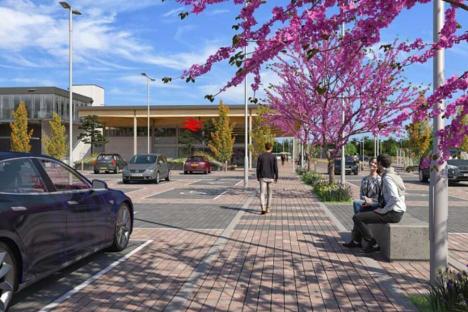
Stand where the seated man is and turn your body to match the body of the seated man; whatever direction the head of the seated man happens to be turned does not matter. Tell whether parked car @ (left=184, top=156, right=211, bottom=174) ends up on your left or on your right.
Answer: on your right

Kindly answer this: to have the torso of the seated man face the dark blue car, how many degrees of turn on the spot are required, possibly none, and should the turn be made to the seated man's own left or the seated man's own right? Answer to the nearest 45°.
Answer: approximately 45° to the seated man's own left

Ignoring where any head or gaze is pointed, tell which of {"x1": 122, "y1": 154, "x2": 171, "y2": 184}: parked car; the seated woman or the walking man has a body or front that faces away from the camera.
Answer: the walking man

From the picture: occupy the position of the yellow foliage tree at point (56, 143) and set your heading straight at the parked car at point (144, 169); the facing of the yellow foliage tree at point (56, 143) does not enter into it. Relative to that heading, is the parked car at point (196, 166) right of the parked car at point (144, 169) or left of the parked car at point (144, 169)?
left

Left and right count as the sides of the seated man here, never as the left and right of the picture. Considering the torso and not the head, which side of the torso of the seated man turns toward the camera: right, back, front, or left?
left

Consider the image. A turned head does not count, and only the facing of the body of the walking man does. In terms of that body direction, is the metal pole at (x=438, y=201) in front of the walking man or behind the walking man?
behind

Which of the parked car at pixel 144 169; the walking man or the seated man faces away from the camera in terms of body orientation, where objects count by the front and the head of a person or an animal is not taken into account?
the walking man

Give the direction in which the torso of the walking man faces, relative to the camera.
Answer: away from the camera

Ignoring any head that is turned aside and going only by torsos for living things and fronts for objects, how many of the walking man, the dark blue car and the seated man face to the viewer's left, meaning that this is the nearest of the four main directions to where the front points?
1

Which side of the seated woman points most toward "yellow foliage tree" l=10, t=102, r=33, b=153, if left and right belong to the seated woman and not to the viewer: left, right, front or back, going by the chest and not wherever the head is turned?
right

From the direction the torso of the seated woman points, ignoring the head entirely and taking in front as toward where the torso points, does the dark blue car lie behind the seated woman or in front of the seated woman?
in front
